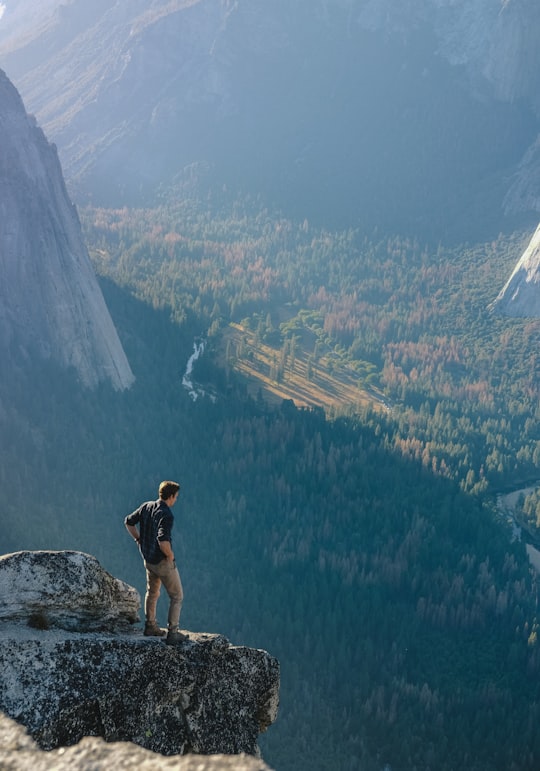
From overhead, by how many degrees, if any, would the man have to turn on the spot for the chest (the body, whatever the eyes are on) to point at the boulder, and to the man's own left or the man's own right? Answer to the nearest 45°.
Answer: approximately 135° to the man's own left

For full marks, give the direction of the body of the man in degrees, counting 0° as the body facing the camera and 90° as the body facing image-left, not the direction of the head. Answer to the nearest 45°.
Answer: approximately 225°
